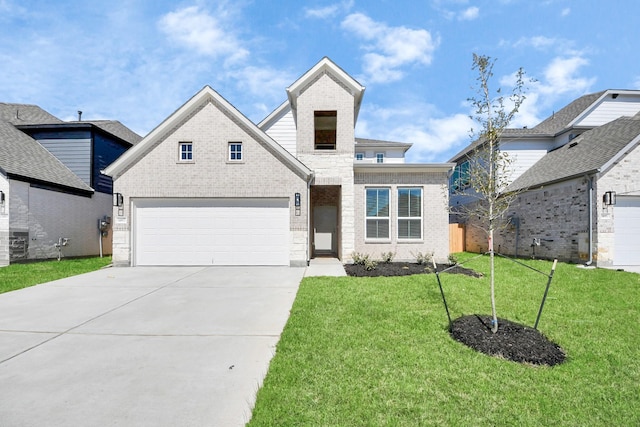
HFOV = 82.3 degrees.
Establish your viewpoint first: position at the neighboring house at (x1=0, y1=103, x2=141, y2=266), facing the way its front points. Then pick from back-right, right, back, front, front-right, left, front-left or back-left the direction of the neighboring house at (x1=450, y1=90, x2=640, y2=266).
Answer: left

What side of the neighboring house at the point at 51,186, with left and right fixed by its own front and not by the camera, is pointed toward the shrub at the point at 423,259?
left

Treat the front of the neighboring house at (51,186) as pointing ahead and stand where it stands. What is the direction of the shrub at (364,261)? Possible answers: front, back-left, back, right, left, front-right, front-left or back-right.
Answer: left

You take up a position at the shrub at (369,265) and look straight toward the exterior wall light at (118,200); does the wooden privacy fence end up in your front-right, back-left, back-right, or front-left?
back-right

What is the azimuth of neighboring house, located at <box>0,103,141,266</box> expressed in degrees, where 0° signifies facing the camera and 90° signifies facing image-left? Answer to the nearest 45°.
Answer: approximately 45°

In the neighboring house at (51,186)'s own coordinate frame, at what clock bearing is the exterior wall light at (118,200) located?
The exterior wall light is roughly at 10 o'clock from the neighboring house.

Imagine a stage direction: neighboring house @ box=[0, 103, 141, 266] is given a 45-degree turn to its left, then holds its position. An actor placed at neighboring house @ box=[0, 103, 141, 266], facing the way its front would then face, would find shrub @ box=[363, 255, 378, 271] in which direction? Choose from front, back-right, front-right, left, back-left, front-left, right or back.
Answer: front-left
